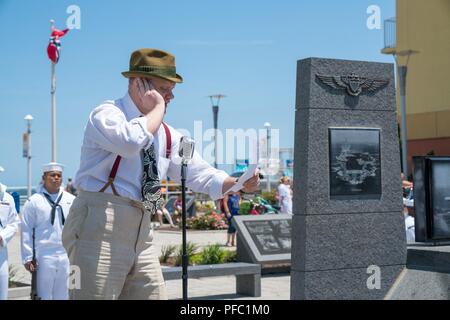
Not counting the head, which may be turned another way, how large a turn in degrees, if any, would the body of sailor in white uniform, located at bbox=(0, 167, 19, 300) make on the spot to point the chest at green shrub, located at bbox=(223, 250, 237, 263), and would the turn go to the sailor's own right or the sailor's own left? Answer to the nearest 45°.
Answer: approximately 135° to the sailor's own left

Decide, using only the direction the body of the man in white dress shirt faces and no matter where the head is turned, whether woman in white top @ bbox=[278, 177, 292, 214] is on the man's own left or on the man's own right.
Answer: on the man's own left

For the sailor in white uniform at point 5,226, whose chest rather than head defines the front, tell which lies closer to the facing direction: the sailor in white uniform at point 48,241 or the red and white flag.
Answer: the sailor in white uniform

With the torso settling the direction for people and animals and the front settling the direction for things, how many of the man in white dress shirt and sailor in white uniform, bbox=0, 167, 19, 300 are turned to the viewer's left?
0

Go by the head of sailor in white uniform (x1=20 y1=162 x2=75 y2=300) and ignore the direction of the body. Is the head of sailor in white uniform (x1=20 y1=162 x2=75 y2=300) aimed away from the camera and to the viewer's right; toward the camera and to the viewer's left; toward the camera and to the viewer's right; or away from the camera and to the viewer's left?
toward the camera and to the viewer's right

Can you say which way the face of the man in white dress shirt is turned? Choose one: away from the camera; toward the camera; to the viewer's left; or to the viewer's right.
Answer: to the viewer's right

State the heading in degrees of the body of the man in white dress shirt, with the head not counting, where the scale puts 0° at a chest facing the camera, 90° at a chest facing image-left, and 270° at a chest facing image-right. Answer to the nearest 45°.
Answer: approximately 315°

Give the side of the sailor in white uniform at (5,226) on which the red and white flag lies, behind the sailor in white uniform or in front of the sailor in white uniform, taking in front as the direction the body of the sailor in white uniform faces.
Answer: behind

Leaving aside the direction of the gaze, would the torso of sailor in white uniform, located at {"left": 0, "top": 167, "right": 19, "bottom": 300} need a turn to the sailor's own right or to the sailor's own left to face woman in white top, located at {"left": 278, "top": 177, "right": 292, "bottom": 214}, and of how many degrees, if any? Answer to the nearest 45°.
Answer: approximately 135° to the sailor's own left

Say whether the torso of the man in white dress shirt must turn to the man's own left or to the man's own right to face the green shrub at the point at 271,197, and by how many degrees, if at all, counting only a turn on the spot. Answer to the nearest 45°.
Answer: approximately 135° to the man's own left
